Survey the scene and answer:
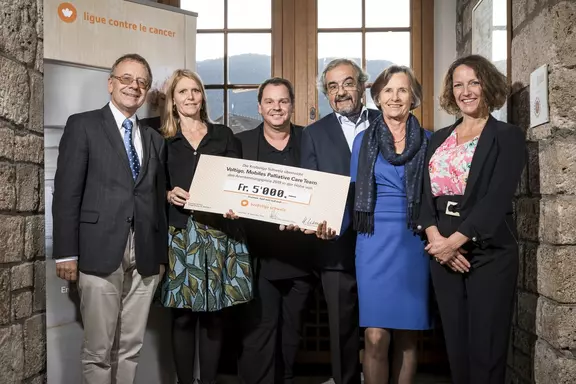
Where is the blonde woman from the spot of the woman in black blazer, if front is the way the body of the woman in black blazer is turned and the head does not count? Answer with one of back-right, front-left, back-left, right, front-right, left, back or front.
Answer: front-right

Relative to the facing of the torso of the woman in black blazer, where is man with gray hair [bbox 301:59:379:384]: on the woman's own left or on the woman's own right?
on the woman's own right

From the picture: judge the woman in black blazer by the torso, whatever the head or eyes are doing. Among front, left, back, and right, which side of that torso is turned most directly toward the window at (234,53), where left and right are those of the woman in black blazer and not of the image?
right

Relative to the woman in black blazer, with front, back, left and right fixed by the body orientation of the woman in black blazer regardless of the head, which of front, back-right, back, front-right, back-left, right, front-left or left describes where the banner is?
front-right

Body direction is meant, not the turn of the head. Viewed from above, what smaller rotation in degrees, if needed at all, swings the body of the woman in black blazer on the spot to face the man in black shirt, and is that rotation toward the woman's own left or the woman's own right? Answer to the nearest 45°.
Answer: approximately 45° to the woman's own right

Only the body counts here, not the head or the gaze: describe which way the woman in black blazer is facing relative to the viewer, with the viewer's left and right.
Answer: facing the viewer and to the left of the viewer

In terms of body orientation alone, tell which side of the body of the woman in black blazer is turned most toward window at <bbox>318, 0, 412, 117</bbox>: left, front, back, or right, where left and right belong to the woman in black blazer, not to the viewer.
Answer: right
